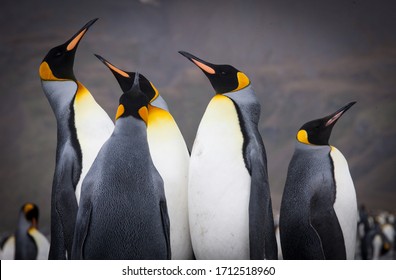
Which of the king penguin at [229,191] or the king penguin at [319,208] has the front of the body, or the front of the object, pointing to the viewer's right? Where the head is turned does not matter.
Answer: the king penguin at [319,208]

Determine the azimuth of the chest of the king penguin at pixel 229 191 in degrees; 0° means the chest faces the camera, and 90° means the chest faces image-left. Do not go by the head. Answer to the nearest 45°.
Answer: approximately 45°

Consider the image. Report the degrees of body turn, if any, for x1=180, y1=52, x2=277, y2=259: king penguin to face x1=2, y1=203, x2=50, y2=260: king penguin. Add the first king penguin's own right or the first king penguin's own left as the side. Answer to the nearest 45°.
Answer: approximately 90° to the first king penguin's own right

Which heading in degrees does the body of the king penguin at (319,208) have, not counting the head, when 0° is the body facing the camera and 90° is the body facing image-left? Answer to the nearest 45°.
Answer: approximately 270°

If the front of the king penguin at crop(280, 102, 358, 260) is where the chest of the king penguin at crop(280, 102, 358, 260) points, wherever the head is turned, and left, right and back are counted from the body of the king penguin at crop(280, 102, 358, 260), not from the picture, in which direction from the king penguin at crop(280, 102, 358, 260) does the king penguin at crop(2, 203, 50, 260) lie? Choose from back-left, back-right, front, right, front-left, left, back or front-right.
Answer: back-left
